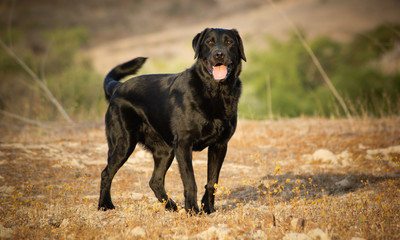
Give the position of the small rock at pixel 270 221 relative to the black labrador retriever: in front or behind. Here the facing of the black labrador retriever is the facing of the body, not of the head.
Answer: in front

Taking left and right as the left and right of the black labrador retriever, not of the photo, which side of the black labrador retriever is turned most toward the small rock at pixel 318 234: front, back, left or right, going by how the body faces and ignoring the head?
front

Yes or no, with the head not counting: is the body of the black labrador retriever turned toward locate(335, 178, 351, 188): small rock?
no

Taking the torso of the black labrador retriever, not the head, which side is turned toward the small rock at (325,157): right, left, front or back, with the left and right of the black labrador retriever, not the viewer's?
left

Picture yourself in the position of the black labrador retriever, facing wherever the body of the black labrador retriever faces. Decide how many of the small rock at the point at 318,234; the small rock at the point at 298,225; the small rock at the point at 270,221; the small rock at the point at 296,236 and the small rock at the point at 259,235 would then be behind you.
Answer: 0

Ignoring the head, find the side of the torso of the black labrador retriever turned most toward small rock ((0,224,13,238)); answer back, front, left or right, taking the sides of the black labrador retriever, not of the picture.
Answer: right

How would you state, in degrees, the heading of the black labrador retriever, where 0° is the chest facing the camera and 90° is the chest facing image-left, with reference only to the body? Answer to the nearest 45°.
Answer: approximately 315°

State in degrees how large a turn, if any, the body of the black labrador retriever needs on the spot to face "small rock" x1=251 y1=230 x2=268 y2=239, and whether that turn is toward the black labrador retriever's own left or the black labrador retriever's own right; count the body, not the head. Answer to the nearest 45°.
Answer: approximately 45° to the black labrador retriever's own right

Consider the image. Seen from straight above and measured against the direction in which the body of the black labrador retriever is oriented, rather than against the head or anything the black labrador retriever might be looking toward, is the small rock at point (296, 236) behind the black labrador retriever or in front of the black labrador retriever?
in front

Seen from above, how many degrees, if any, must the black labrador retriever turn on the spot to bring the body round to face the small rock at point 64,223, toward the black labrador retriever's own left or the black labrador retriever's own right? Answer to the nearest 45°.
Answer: approximately 90° to the black labrador retriever's own right
